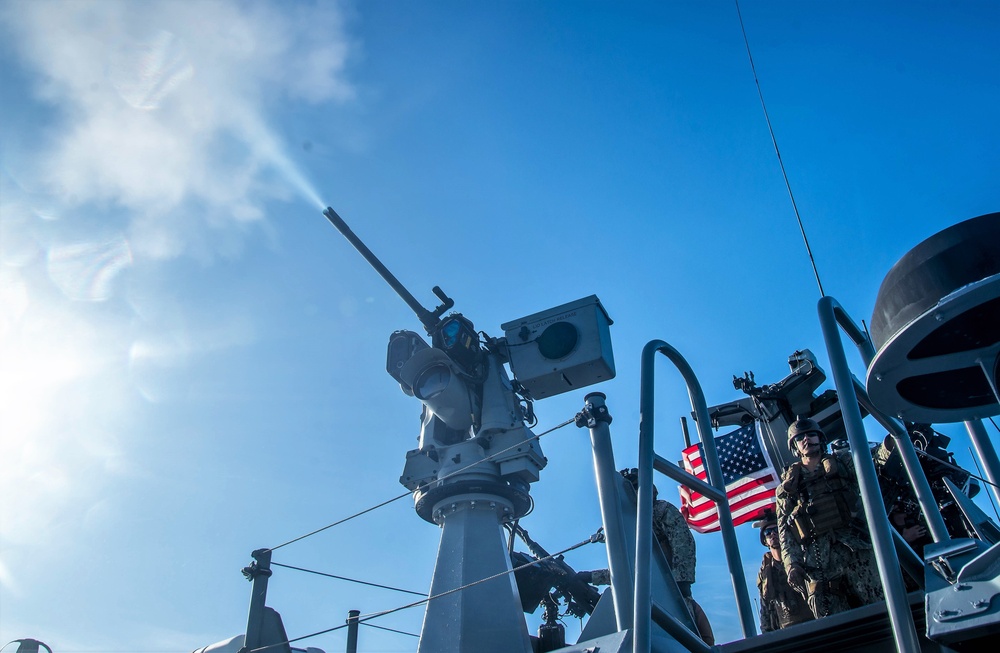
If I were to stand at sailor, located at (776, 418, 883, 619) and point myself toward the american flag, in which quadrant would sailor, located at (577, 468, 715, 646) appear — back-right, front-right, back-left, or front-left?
front-left

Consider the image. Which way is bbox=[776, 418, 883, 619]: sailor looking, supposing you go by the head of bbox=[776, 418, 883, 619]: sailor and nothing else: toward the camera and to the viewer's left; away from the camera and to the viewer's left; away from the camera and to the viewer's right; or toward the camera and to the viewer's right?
toward the camera and to the viewer's left

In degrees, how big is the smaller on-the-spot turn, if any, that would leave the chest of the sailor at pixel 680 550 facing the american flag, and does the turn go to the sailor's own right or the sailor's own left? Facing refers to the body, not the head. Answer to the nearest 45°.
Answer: approximately 90° to the sailor's own right
